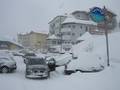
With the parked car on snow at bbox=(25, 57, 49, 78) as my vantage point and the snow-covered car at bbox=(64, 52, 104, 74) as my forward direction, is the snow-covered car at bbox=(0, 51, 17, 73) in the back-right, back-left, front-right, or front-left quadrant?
back-left

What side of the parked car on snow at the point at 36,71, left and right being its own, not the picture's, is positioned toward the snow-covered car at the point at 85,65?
left

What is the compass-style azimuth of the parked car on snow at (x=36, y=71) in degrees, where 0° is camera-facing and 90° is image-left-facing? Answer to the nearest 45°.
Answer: approximately 0°

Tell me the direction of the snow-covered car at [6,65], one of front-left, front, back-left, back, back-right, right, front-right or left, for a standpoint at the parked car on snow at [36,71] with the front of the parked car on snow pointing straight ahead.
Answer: back-right

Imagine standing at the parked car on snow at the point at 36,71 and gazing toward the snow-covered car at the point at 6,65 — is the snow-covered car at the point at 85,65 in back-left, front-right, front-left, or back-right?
back-right
